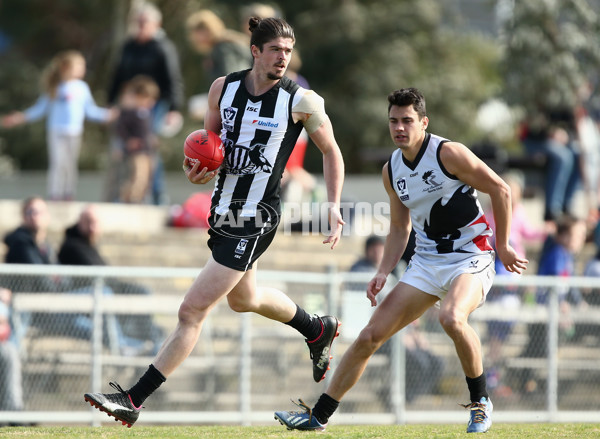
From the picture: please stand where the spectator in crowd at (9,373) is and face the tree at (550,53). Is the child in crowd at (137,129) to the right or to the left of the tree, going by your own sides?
left

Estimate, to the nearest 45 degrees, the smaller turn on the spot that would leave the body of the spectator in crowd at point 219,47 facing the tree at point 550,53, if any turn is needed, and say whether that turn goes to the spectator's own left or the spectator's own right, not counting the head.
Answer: approximately 180°

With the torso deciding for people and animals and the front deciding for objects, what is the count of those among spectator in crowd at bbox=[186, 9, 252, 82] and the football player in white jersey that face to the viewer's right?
0

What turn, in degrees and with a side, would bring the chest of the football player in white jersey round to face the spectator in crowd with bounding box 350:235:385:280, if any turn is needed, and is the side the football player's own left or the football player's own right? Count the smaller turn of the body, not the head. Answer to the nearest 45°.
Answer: approximately 135° to the football player's own right

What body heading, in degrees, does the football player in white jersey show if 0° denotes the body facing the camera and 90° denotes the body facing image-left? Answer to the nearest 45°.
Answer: approximately 45°

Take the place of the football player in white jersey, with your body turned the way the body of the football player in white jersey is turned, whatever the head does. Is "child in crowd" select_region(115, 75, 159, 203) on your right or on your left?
on your right

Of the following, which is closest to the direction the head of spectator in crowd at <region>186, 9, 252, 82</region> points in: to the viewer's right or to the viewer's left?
to the viewer's left
